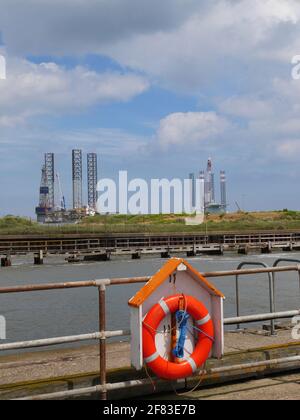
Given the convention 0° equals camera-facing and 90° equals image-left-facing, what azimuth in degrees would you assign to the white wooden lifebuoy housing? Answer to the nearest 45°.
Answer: approximately 315°
